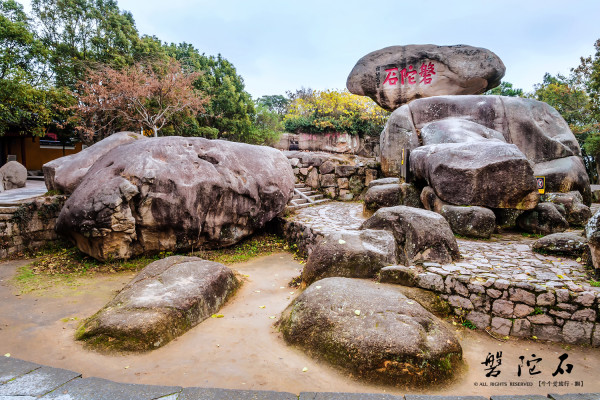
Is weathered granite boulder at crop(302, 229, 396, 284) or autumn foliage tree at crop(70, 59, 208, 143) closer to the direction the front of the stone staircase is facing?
the weathered granite boulder

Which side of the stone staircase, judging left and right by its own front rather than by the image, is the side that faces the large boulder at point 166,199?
right

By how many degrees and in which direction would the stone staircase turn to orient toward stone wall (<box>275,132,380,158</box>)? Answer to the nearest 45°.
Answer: approximately 135° to its left

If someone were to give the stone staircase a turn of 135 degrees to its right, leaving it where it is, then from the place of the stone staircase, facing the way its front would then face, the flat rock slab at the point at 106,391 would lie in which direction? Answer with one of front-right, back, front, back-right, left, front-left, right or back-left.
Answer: left

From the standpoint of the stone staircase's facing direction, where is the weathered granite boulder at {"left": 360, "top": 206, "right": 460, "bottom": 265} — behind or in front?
in front

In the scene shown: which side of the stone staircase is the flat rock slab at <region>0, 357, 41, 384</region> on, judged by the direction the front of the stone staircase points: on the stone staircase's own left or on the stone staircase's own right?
on the stone staircase's own right

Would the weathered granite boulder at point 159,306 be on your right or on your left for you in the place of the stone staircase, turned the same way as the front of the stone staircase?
on your right

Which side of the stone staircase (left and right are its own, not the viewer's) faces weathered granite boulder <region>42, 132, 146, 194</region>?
right

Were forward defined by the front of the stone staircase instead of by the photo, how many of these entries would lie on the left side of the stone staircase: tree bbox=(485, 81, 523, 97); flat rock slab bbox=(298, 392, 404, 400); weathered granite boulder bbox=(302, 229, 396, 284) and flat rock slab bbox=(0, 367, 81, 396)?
1

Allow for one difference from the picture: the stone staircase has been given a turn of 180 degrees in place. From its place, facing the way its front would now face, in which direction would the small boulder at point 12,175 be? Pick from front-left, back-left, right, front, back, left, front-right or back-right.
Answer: front-left

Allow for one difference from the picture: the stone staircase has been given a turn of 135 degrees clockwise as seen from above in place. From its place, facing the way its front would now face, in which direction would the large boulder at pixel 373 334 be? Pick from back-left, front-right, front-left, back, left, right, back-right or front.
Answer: left
